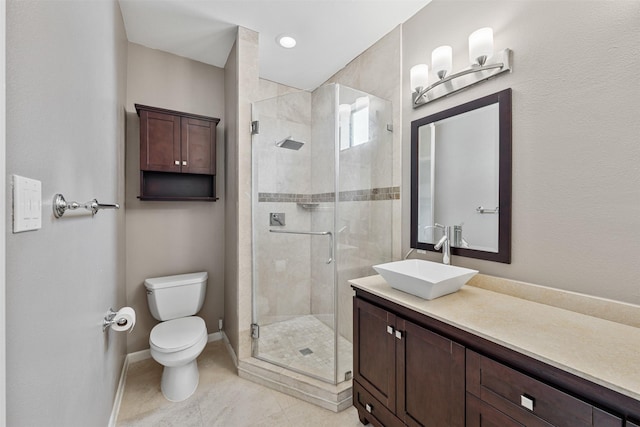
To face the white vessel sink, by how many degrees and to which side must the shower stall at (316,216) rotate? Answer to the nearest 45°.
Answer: approximately 90° to its left

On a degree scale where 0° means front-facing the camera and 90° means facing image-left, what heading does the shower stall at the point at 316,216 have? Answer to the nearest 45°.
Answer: approximately 45°

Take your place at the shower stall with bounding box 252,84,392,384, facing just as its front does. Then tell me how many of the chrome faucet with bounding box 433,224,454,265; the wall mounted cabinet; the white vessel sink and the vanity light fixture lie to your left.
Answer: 3

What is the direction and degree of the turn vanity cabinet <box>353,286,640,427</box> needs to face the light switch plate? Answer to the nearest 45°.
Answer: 0° — it already faces it
